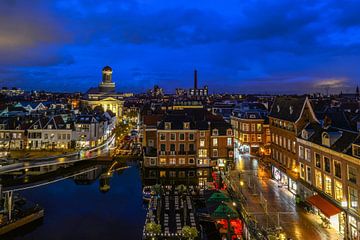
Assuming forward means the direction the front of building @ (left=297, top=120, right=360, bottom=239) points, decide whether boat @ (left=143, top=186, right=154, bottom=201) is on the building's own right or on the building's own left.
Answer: on the building's own right

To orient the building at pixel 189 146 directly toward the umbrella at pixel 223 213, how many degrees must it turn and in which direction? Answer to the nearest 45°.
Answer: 0° — it already faces it

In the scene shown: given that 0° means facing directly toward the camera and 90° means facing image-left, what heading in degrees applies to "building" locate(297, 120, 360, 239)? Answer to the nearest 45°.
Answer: approximately 45°

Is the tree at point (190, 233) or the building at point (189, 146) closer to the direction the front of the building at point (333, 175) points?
the tree

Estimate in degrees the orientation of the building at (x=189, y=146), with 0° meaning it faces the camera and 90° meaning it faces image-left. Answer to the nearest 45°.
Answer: approximately 0°

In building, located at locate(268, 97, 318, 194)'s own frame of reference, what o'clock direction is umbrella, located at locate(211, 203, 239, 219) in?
The umbrella is roughly at 11 o'clock from the building.
